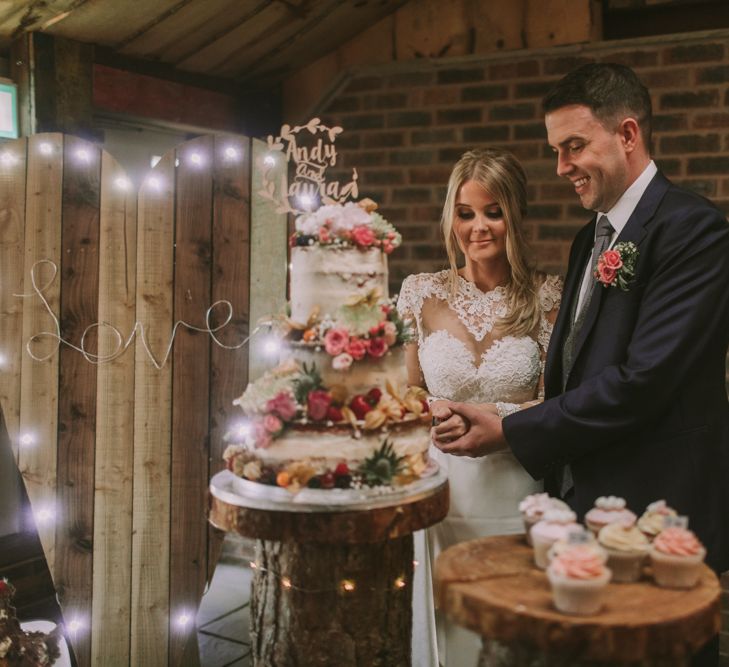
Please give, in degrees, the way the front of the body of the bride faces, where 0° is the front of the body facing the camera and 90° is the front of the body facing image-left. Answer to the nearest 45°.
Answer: approximately 0°

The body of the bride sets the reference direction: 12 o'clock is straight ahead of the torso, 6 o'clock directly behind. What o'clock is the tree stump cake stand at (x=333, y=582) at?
The tree stump cake stand is roughly at 1 o'clock from the bride.

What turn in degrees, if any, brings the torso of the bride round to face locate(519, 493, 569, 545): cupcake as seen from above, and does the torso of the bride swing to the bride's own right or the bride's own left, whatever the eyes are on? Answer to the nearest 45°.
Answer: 0° — they already face it

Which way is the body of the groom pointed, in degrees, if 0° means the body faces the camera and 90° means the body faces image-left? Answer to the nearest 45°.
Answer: approximately 45°

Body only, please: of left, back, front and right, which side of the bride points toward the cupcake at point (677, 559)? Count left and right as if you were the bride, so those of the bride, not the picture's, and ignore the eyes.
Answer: front

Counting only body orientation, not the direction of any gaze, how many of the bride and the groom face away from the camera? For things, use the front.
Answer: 0

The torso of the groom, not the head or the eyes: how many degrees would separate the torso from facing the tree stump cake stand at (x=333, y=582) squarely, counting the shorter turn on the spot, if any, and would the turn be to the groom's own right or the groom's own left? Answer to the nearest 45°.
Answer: approximately 45° to the groom's own right

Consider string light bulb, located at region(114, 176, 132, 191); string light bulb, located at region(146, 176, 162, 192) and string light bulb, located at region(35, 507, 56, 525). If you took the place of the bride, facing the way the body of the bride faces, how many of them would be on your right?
3

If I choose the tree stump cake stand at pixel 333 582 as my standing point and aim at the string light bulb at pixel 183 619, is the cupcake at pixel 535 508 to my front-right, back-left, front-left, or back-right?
back-right
